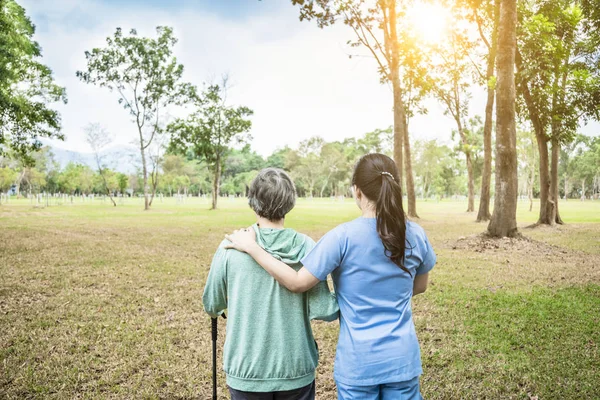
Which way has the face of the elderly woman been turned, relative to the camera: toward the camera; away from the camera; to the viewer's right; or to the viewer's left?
away from the camera

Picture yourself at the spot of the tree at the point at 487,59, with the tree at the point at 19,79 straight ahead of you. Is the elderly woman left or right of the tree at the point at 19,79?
left

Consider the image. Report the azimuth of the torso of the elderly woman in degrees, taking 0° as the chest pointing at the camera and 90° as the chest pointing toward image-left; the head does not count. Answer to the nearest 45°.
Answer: approximately 180°

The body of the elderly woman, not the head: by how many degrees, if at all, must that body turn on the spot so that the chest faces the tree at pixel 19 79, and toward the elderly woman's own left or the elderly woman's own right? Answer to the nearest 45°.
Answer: approximately 45° to the elderly woman's own left

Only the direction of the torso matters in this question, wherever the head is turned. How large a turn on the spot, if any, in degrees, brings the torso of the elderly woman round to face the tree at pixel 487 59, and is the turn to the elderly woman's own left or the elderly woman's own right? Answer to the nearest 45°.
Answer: approximately 45° to the elderly woman's own right

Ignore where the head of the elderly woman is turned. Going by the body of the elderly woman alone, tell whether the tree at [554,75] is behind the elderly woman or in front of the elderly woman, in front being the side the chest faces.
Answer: in front
